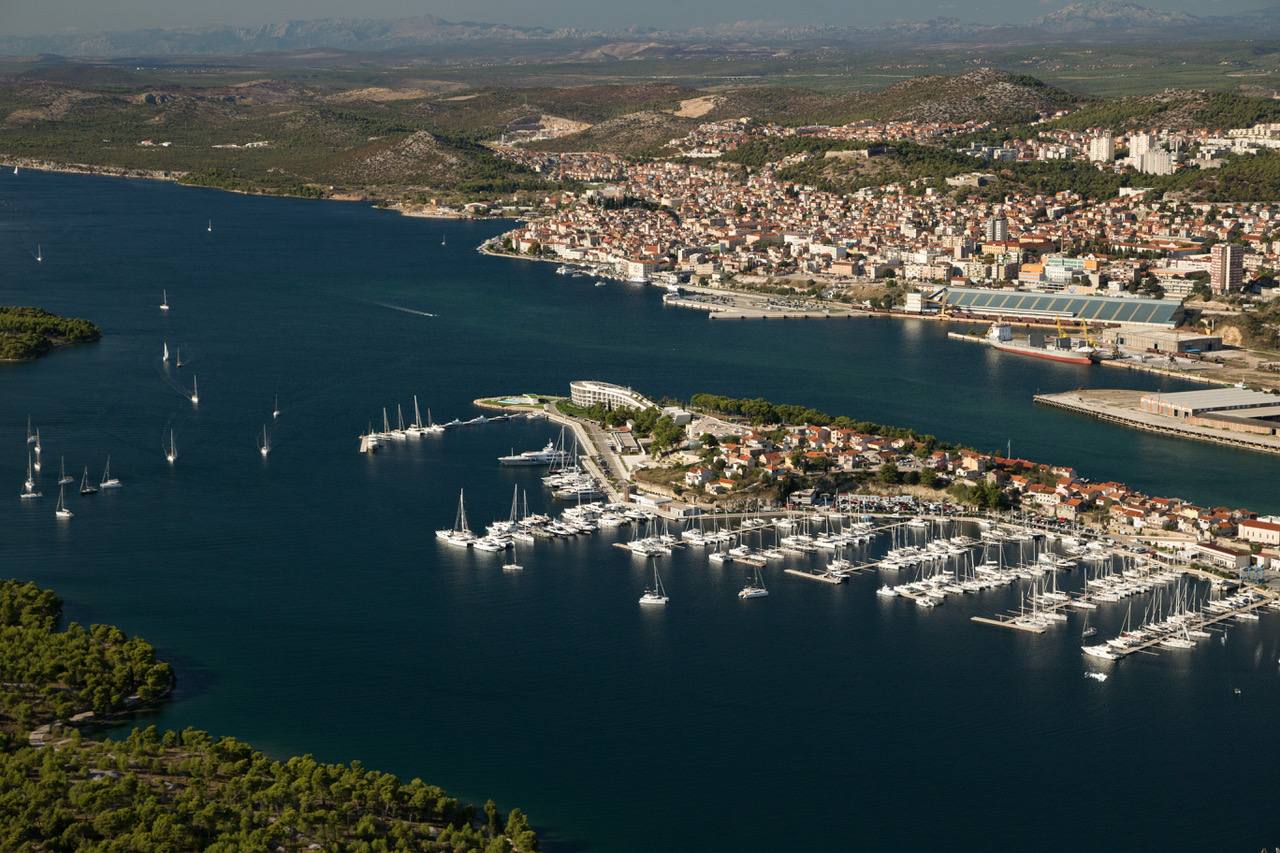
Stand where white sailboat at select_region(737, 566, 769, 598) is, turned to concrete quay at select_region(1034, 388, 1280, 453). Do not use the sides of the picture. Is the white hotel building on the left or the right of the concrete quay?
left

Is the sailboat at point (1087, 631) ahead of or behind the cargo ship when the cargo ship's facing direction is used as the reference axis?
ahead

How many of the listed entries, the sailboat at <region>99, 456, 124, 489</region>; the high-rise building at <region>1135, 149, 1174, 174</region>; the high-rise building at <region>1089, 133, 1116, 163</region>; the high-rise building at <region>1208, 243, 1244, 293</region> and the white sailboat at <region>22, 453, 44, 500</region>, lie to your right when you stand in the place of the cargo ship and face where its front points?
2

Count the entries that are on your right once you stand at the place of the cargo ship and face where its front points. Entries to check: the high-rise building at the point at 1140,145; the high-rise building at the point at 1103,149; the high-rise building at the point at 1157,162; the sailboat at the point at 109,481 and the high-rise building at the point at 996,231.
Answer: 1

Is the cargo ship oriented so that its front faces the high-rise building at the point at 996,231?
no

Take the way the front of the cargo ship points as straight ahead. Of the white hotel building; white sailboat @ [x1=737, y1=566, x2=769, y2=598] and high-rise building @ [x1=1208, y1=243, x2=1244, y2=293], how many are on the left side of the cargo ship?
1

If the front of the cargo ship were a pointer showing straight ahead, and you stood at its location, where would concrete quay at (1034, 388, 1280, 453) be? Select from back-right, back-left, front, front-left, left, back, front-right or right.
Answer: front-right

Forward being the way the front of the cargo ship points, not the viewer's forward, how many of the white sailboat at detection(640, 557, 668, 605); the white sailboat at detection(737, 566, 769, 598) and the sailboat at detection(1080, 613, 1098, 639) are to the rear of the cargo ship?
0

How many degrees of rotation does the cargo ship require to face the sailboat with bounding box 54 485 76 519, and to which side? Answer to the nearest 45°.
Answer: approximately 90° to its right

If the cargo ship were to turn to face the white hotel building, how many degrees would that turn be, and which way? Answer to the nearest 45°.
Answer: approximately 90° to its right

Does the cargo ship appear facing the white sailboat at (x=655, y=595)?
no

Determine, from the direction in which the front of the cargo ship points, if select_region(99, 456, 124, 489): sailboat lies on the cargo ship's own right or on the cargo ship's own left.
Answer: on the cargo ship's own right

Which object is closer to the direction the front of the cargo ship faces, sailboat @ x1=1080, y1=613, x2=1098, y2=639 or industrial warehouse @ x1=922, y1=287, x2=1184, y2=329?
the sailboat

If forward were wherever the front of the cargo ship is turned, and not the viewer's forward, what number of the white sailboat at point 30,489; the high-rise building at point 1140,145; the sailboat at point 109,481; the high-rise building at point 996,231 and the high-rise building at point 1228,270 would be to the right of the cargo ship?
2

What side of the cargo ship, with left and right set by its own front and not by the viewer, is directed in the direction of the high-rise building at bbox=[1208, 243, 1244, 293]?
left

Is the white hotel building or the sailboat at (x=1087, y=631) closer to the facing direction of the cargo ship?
the sailboat

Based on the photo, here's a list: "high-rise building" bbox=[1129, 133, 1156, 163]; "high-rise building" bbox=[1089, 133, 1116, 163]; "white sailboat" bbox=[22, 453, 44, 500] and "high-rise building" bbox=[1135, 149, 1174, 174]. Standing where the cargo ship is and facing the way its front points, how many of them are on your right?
1
